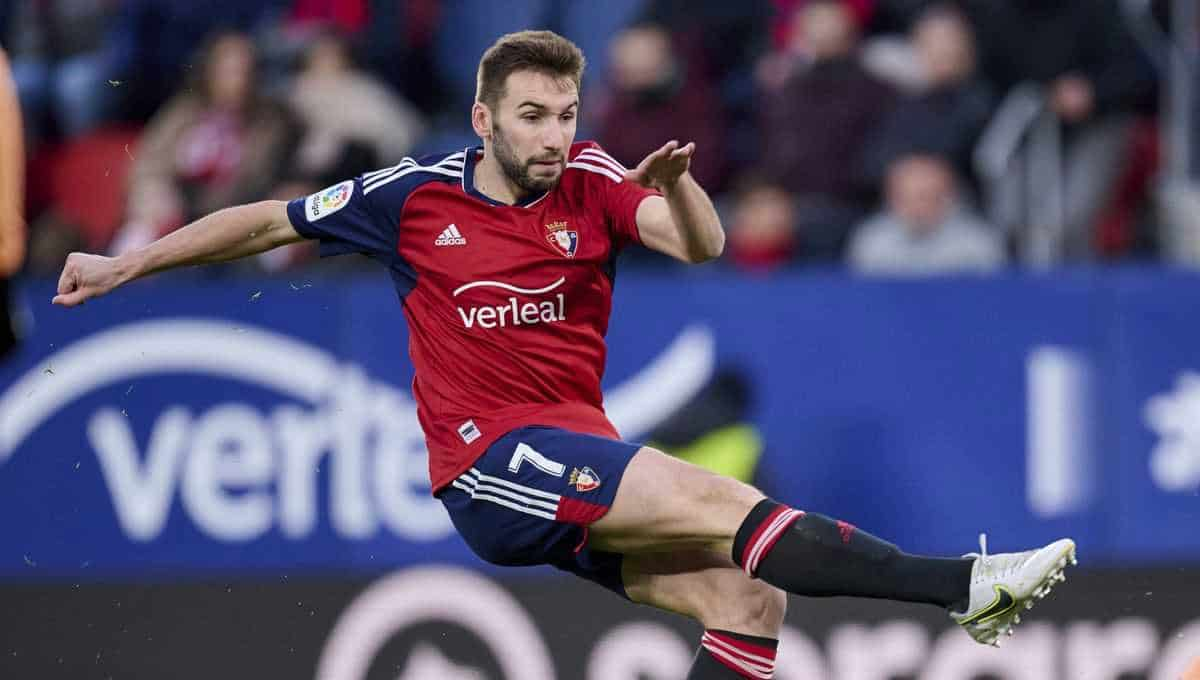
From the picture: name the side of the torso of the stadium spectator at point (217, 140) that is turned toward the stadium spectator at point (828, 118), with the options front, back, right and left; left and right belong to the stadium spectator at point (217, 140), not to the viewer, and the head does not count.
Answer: left

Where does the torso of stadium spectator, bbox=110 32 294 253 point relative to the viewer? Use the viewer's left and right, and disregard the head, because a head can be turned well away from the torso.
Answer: facing the viewer

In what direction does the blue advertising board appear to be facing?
toward the camera

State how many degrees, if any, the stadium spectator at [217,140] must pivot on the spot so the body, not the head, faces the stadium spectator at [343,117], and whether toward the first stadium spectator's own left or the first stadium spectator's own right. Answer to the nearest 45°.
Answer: approximately 90° to the first stadium spectator's own left

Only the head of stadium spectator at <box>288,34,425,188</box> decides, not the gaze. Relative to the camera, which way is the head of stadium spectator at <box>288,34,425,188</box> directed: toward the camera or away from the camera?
toward the camera

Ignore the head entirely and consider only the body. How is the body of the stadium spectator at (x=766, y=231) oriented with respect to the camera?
toward the camera

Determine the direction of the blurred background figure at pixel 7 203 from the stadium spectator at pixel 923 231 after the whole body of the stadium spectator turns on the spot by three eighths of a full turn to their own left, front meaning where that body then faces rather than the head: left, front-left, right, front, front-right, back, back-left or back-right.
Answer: back

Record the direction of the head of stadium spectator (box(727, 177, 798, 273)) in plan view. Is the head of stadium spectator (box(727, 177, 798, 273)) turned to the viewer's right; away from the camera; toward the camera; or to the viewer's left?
toward the camera

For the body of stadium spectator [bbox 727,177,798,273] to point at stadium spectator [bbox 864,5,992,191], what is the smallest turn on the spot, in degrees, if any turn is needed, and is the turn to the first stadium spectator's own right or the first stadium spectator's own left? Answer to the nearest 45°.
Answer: approximately 90° to the first stadium spectator's own left

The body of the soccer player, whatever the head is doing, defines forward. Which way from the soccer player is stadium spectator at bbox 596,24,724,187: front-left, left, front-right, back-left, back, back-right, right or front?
back-left

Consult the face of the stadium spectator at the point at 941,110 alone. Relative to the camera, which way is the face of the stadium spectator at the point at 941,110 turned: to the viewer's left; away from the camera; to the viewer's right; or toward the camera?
toward the camera

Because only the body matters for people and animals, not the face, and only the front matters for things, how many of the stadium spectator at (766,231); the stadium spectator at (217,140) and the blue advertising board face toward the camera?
3

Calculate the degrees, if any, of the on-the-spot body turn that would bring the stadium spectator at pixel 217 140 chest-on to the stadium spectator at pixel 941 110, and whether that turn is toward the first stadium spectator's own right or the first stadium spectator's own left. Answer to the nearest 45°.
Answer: approximately 90° to the first stadium spectator's own left

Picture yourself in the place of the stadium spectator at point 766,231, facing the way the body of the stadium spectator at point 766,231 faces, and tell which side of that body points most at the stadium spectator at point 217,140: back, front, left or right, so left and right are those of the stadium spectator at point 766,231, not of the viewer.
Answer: right
